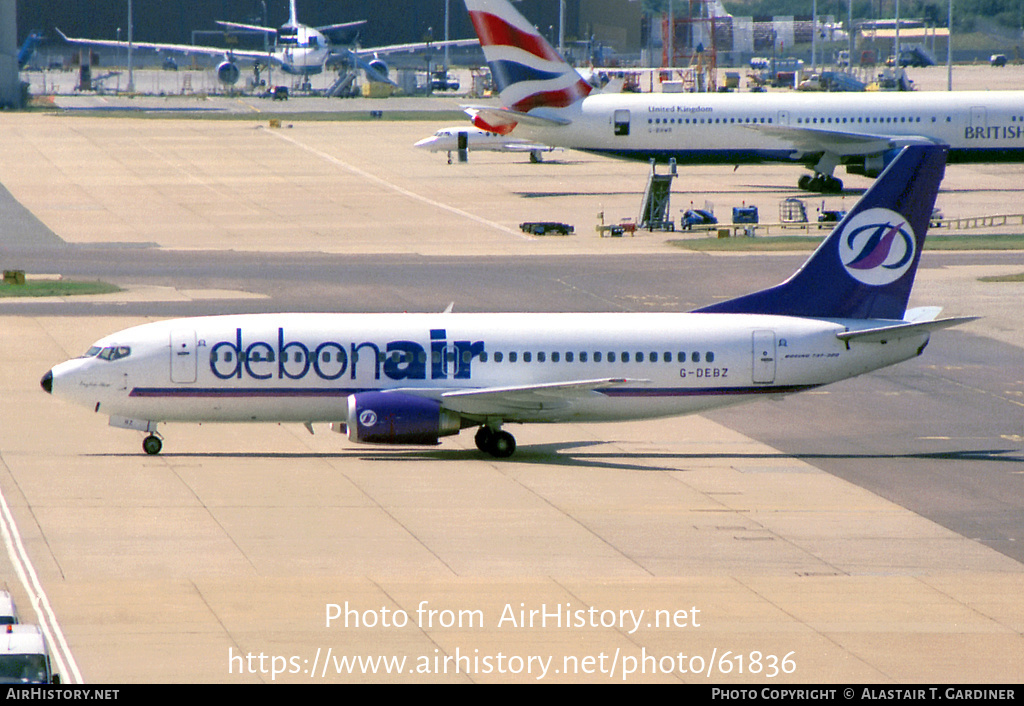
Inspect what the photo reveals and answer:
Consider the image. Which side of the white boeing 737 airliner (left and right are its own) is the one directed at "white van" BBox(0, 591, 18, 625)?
left

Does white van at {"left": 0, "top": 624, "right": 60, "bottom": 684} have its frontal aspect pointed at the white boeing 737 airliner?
no

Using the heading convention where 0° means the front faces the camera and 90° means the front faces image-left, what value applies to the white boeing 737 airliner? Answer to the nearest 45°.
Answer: approximately 90°

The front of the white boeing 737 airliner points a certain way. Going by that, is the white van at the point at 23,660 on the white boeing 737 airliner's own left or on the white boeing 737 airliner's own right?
on the white boeing 737 airliner's own left

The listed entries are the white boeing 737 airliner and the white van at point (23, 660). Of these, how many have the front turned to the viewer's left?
1

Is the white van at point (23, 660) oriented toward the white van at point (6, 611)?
no

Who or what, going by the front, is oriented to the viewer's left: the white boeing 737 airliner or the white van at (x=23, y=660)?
the white boeing 737 airliner

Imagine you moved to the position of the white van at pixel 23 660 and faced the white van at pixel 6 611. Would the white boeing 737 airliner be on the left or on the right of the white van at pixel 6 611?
right

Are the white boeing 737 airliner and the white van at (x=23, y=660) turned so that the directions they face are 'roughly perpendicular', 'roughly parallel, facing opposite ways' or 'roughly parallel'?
roughly perpendicular

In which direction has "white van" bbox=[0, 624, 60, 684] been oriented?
toward the camera
